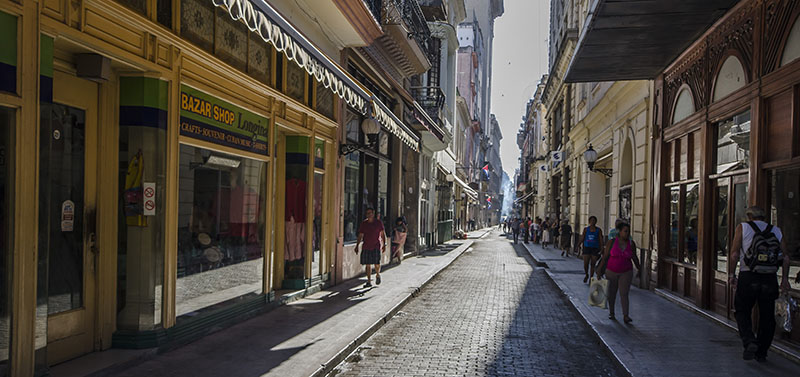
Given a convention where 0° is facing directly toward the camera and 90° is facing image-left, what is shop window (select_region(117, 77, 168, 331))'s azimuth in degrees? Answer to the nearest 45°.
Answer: approximately 315°

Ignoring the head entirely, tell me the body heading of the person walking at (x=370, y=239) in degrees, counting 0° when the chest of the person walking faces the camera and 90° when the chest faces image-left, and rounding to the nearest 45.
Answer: approximately 0°

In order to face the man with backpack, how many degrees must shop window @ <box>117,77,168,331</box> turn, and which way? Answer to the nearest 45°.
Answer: approximately 45° to its left

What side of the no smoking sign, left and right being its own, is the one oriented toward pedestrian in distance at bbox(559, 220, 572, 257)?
left

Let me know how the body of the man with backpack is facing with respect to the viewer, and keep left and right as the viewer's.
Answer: facing away from the viewer

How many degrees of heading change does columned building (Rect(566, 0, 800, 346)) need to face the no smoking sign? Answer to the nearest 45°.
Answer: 0° — it already faces it

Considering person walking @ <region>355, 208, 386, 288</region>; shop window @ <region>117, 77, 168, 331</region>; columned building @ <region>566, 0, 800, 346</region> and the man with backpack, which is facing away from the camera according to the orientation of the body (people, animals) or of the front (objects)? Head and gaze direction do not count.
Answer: the man with backpack
